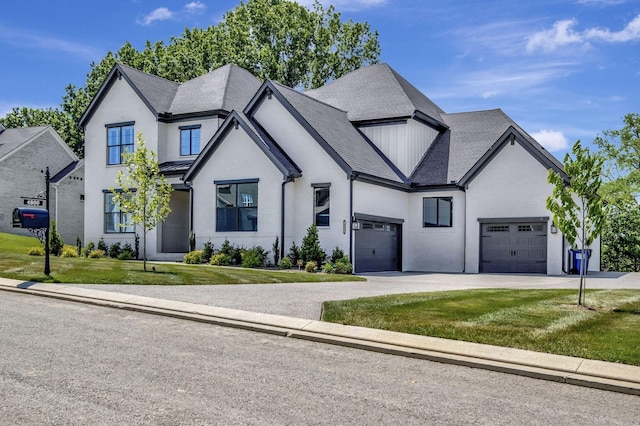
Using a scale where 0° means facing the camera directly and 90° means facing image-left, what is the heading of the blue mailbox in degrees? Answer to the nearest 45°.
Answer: approximately 45°

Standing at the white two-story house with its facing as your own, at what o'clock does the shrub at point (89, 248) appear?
The shrub is roughly at 2 o'clock from the white two-story house.

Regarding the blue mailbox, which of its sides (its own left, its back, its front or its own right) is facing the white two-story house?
back

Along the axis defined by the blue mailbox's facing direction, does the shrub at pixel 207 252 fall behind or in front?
behind

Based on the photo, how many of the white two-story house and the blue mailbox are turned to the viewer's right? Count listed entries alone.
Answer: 0

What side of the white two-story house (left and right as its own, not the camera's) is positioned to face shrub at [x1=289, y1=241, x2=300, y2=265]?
front

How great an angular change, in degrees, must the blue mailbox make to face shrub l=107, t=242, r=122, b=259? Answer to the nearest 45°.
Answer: approximately 135° to its right

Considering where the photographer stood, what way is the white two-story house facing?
facing the viewer and to the left of the viewer

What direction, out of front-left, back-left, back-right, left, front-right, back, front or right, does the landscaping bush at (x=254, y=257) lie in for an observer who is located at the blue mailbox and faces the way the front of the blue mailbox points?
back

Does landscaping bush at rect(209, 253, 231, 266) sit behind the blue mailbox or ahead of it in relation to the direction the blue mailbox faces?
behind

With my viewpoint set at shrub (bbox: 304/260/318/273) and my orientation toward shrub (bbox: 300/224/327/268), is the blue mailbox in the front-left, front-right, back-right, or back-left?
back-left
